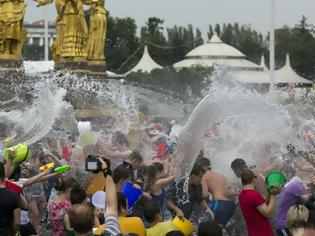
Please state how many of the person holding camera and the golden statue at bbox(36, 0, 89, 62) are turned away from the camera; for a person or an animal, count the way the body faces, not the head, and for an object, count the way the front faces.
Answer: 1

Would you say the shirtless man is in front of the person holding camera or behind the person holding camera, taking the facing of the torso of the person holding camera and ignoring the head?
in front

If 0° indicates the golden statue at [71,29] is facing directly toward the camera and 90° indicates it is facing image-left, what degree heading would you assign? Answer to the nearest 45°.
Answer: approximately 0°

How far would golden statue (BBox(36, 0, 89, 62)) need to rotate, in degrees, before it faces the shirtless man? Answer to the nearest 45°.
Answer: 0° — it already faces them

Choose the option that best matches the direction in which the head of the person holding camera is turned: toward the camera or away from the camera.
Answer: away from the camera

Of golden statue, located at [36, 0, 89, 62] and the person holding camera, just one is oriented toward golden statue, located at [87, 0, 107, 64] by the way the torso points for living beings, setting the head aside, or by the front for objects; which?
the person holding camera

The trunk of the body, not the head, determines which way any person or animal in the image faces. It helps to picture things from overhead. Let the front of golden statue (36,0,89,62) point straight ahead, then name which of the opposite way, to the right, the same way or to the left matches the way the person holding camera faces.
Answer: the opposite way

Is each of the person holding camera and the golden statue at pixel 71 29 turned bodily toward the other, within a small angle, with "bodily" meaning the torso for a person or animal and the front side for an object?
yes

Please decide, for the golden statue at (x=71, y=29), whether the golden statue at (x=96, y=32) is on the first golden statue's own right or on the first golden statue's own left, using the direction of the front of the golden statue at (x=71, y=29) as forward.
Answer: on the first golden statue's own left

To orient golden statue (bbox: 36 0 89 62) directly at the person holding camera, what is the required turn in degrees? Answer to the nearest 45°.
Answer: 0° — it already faces them

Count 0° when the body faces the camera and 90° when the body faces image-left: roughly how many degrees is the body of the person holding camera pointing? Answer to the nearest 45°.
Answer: approximately 180°

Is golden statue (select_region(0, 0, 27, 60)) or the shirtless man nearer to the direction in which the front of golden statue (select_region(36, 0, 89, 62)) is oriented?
the shirtless man

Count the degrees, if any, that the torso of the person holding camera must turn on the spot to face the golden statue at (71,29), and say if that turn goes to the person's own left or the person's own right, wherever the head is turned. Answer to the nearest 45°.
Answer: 0° — they already face it

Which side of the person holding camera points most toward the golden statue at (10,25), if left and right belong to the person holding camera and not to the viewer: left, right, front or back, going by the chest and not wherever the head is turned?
front
